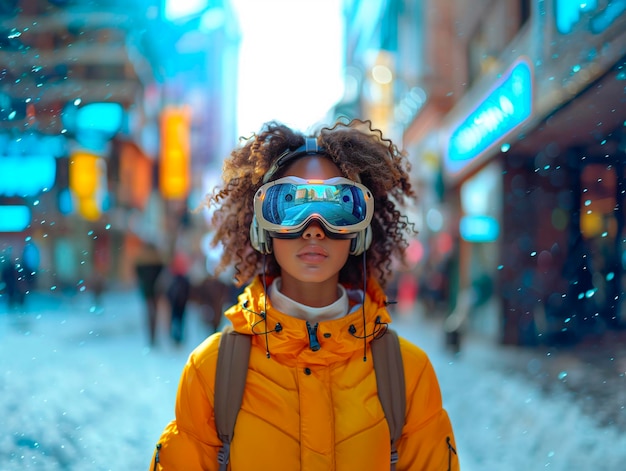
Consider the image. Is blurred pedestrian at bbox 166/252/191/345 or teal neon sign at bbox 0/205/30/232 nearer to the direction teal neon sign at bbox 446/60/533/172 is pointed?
the teal neon sign

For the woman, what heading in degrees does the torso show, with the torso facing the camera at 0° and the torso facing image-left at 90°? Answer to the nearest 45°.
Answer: approximately 0°

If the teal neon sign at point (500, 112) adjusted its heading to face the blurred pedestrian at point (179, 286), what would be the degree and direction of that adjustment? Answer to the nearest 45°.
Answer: approximately 45° to its right

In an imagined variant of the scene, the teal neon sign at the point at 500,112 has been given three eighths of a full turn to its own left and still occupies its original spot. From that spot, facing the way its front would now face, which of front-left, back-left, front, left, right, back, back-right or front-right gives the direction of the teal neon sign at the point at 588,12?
right
